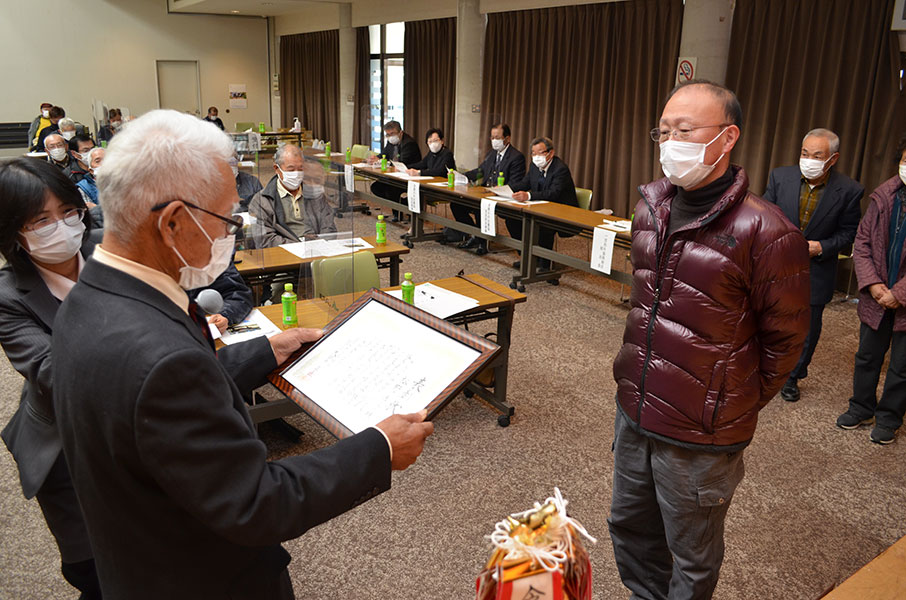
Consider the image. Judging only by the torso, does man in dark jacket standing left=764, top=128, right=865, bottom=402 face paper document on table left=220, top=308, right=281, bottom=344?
yes

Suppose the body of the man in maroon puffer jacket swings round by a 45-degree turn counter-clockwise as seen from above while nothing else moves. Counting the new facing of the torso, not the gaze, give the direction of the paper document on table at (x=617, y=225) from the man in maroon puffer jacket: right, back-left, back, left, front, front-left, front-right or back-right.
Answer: back

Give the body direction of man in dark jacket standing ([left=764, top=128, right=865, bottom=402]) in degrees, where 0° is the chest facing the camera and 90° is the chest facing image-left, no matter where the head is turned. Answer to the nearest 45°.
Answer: approximately 45°

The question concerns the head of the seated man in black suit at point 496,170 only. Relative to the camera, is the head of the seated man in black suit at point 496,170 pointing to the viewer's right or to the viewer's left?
to the viewer's left

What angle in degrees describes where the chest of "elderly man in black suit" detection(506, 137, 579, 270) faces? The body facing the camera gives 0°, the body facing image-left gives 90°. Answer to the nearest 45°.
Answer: approximately 45°

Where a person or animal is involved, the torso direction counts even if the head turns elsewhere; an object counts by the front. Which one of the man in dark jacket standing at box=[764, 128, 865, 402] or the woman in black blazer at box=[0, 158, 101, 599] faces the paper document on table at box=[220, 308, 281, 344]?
the man in dark jacket standing

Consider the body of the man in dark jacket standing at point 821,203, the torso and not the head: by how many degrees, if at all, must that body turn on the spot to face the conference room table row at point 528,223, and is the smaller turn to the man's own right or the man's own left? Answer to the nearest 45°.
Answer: approximately 90° to the man's own right

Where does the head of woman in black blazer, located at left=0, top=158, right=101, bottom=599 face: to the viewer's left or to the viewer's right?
to the viewer's right

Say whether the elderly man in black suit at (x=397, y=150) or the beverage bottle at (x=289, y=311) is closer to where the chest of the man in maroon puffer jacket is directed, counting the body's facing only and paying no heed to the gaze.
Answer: the beverage bottle

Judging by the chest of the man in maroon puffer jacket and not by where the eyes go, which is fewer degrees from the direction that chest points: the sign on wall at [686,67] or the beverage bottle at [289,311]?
the beverage bottle

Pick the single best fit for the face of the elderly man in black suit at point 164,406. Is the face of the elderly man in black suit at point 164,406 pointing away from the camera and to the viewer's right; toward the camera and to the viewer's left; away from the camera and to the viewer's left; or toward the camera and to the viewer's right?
away from the camera and to the viewer's right

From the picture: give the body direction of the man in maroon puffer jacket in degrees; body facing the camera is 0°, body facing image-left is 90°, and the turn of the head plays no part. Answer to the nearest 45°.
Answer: approximately 45°

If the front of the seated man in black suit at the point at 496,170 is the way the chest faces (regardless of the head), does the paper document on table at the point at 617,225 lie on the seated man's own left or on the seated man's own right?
on the seated man's own left

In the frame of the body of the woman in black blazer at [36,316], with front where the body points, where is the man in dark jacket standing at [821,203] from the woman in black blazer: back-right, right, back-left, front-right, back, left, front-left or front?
front-left
